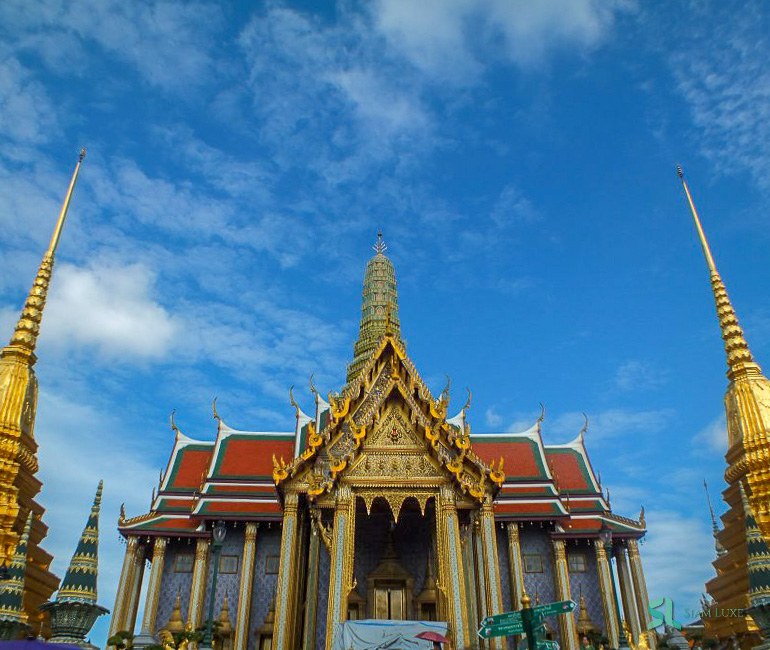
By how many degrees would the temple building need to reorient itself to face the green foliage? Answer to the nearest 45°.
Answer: approximately 45° to its right

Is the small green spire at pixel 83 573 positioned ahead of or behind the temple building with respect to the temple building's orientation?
ahead

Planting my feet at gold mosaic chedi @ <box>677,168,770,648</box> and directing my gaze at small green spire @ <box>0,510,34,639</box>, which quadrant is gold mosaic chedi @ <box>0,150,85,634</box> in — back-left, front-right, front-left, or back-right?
front-right

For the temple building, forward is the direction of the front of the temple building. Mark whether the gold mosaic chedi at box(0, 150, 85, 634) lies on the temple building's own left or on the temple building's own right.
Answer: on the temple building's own right

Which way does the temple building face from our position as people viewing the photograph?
facing the viewer

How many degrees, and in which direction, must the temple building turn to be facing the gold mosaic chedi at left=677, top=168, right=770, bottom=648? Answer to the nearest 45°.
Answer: approximately 90° to its left

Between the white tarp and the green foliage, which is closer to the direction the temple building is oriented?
the white tarp

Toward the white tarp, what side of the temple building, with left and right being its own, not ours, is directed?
front

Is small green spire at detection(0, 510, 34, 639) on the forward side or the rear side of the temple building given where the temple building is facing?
on the forward side
